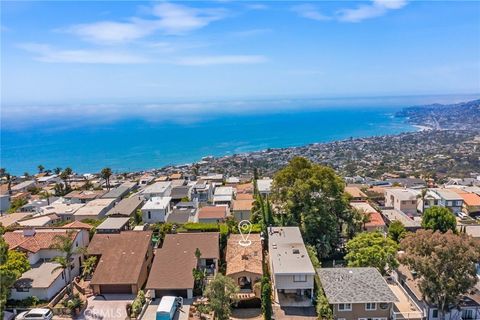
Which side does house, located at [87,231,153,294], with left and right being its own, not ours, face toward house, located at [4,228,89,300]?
right

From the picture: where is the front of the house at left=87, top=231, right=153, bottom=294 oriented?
toward the camera

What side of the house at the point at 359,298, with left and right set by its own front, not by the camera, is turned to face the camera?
front

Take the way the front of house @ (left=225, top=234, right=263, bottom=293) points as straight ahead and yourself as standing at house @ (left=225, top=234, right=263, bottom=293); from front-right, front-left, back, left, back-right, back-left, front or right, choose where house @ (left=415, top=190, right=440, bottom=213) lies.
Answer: back-left

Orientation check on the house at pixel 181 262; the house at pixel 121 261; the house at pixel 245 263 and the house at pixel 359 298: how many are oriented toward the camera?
4

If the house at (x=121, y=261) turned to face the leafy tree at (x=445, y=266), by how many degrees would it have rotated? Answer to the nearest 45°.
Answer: approximately 45° to its left

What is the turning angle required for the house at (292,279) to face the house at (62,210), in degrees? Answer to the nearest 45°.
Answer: approximately 135° to its right

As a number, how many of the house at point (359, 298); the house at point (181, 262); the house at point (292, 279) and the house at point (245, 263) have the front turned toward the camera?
4

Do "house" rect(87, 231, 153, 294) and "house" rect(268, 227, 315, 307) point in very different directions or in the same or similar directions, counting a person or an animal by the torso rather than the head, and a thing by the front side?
same or similar directions

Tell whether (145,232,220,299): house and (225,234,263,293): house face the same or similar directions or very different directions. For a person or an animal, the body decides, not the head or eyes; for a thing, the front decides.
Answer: same or similar directions

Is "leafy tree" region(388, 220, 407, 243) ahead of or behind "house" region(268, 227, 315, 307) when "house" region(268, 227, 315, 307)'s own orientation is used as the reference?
behind

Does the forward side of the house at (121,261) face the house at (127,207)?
no

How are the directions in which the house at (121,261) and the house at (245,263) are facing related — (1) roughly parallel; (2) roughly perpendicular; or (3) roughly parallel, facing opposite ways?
roughly parallel

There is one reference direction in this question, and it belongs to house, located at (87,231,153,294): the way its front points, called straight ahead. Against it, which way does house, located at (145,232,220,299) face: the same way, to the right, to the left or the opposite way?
the same way

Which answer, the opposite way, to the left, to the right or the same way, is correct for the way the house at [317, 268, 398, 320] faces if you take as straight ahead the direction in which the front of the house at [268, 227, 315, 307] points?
the same way
